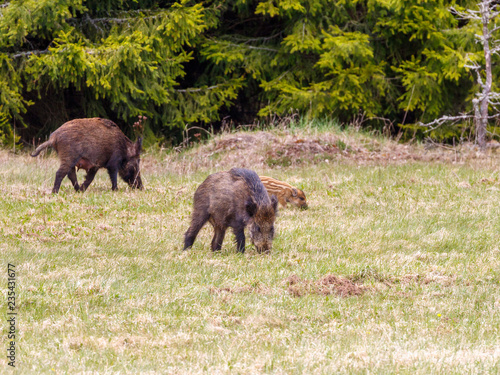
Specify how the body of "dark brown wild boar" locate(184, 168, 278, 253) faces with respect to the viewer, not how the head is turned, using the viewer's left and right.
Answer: facing the viewer and to the right of the viewer

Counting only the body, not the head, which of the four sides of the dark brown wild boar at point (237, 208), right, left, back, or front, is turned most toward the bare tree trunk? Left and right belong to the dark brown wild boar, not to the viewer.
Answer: left

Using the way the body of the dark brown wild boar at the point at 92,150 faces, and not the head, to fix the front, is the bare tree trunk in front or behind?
in front

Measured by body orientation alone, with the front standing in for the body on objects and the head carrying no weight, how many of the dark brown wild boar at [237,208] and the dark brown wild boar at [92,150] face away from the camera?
0

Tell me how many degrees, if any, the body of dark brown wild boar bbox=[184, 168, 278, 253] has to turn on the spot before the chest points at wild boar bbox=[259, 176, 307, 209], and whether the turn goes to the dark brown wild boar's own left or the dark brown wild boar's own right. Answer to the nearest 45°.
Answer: approximately 135° to the dark brown wild boar's own left

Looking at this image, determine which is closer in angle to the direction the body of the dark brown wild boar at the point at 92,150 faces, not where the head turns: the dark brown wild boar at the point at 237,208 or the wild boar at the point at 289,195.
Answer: the wild boar

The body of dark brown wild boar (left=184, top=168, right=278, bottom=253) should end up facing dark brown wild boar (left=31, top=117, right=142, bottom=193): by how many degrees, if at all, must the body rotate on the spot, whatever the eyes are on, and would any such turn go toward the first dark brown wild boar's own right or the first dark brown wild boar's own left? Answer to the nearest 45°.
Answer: approximately 180°

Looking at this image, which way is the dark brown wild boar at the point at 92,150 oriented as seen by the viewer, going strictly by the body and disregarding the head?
to the viewer's right
